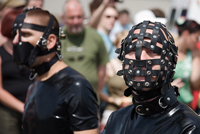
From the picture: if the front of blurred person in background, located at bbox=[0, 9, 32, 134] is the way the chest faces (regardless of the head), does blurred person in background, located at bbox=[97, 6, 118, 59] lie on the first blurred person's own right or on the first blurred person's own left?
on the first blurred person's own left

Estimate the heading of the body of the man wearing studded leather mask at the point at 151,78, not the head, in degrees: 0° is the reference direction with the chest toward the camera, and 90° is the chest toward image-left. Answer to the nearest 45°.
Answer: approximately 45°

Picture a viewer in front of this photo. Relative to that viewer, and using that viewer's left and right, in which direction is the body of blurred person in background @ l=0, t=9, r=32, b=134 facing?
facing the viewer and to the right of the viewer

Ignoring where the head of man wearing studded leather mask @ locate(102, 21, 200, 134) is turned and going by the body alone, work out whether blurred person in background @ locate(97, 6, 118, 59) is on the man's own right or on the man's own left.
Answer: on the man's own right

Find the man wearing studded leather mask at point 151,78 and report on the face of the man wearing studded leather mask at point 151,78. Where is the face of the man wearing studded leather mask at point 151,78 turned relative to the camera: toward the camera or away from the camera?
toward the camera

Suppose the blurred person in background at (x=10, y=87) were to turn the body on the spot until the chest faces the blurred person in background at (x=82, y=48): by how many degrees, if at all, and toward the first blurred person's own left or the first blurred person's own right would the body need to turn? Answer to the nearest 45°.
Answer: approximately 90° to the first blurred person's own left

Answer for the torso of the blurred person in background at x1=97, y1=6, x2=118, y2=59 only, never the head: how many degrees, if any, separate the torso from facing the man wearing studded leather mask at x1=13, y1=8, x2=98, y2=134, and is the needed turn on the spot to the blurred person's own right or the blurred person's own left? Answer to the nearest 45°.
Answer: approximately 45° to the blurred person's own right

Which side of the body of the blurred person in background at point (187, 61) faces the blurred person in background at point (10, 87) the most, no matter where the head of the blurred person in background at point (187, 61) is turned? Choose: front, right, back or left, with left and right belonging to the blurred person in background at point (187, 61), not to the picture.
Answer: right

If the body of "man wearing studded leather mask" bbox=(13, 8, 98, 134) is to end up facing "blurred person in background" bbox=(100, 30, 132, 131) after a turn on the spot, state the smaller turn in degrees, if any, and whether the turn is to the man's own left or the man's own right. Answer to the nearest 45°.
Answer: approximately 180°
